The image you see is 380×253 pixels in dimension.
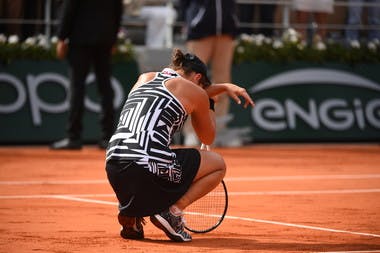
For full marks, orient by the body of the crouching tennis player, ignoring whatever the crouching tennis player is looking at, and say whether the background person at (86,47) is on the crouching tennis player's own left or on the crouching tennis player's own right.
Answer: on the crouching tennis player's own left

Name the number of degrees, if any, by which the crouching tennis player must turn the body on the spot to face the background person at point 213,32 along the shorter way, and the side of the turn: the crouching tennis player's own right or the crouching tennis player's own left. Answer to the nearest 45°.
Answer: approximately 45° to the crouching tennis player's own left

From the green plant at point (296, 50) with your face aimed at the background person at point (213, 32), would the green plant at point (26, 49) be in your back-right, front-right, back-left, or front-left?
front-right

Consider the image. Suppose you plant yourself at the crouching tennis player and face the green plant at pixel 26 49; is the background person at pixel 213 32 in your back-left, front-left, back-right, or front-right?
front-right

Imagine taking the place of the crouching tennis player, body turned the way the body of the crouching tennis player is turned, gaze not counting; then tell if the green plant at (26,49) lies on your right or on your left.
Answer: on your left

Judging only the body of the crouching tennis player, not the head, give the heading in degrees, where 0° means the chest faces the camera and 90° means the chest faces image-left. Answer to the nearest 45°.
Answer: approximately 225°
